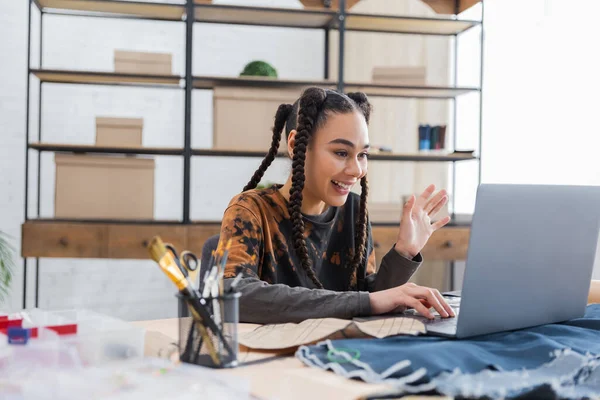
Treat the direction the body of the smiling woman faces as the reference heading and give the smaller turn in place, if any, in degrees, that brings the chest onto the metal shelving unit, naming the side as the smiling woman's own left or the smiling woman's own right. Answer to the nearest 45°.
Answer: approximately 135° to the smiling woman's own left

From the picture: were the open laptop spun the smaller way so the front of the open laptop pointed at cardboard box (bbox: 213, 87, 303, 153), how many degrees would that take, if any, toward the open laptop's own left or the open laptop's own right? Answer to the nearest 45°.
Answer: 0° — it already faces it

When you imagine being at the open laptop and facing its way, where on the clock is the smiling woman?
The smiling woman is roughly at 12 o'clock from the open laptop.

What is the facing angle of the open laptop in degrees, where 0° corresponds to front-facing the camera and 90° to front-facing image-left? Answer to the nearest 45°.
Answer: approximately 135°

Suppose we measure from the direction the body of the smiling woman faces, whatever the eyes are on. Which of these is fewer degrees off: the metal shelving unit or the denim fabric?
the denim fabric

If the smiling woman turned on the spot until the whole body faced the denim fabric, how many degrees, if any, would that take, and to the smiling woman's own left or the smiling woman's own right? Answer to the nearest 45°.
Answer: approximately 45° to the smiling woman's own right

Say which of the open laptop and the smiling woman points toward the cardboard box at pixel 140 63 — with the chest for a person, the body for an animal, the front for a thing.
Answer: the open laptop

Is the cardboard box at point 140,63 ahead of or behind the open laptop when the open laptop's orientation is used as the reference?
ahead

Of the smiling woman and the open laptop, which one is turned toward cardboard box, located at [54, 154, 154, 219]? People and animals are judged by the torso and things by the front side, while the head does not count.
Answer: the open laptop

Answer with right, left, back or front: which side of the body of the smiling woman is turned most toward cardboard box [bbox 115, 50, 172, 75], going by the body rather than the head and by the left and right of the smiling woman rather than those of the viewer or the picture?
back

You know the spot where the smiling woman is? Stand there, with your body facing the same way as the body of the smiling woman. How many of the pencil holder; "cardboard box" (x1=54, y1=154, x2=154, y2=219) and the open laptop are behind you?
1

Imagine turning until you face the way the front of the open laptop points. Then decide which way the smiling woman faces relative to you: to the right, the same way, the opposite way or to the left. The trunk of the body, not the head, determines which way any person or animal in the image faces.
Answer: the opposite way

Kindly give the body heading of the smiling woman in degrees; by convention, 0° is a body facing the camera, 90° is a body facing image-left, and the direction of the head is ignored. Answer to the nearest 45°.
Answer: approximately 315°
